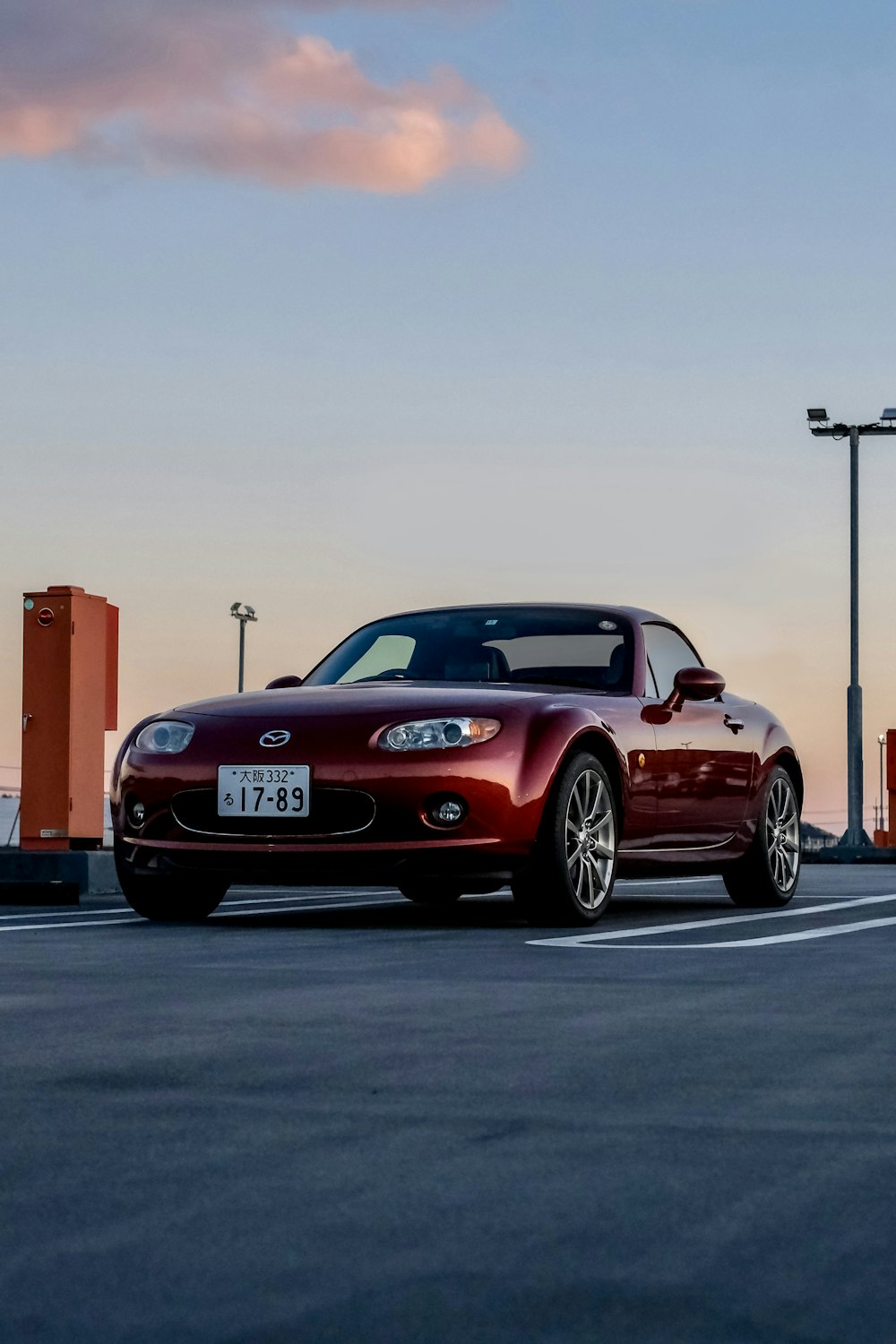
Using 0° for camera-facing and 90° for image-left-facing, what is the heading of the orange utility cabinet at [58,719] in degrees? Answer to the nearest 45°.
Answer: approximately 45°

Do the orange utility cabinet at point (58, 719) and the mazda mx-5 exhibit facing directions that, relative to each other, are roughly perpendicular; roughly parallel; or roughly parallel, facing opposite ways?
roughly parallel

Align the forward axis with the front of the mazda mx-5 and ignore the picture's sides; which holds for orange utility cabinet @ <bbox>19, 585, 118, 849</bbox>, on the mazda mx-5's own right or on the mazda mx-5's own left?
on the mazda mx-5's own right

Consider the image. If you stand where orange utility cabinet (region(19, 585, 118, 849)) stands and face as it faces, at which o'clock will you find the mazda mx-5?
The mazda mx-5 is roughly at 10 o'clock from the orange utility cabinet.

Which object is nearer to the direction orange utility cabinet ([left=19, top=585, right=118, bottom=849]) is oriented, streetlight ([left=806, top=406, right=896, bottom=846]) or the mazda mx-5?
the mazda mx-5

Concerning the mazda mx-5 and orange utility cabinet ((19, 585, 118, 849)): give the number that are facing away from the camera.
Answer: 0
